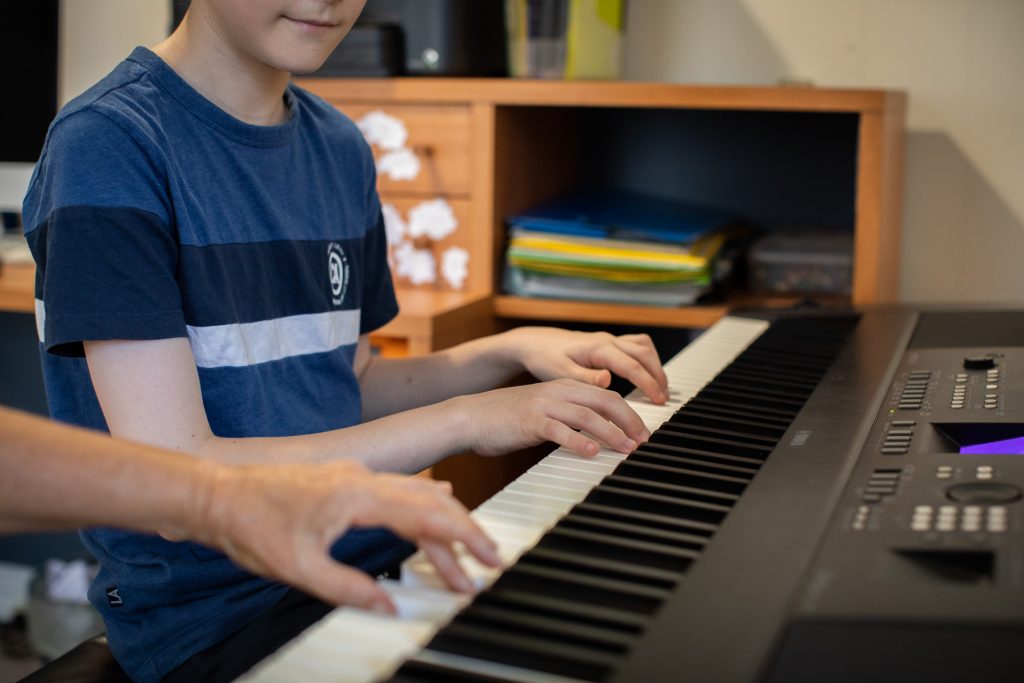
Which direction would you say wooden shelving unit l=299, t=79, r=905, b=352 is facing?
toward the camera

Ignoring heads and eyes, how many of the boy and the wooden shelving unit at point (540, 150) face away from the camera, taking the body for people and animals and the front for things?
0

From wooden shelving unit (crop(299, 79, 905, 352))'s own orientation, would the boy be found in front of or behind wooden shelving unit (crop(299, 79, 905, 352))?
in front

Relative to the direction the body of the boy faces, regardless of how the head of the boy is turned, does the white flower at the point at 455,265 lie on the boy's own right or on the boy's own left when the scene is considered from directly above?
on the boy's own left

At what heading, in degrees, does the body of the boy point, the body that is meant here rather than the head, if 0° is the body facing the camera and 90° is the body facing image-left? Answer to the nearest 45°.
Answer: approximately 315°

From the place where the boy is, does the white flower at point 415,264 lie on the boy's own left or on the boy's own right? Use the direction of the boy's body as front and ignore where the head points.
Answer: on the boy's own left
